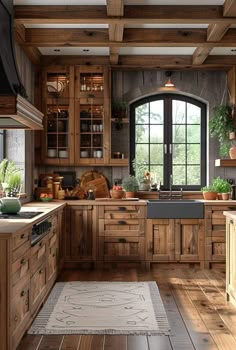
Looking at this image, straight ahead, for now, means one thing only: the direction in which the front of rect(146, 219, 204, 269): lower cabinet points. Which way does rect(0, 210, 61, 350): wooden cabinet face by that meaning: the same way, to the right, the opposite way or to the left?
to the left

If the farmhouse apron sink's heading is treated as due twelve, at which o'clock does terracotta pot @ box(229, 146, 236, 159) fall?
The terracotta pot is roughly at 8 o'clock from the farmhouse apron sink.

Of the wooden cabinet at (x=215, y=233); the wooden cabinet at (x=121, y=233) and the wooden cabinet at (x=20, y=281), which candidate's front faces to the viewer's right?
the wooden cabinet at (x=20, y=281)

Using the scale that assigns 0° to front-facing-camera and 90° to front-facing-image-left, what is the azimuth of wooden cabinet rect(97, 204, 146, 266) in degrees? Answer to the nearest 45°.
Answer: approximately 0°

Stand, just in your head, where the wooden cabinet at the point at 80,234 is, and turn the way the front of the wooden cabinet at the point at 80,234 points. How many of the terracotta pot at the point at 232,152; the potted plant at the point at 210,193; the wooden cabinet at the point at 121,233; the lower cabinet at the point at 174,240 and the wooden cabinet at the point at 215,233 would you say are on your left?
5

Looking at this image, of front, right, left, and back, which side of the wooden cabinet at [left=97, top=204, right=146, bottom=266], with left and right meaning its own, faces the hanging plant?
left

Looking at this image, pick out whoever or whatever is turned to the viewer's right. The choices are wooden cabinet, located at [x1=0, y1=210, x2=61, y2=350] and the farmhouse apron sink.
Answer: the wooden cabinet

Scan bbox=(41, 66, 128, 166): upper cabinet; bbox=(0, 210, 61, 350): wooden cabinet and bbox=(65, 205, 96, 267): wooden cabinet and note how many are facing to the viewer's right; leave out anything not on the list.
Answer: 1

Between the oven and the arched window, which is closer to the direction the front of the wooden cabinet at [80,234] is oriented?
the oven

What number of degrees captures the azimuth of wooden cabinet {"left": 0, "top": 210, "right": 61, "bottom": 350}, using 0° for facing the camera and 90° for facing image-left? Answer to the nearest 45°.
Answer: approximately 270°
